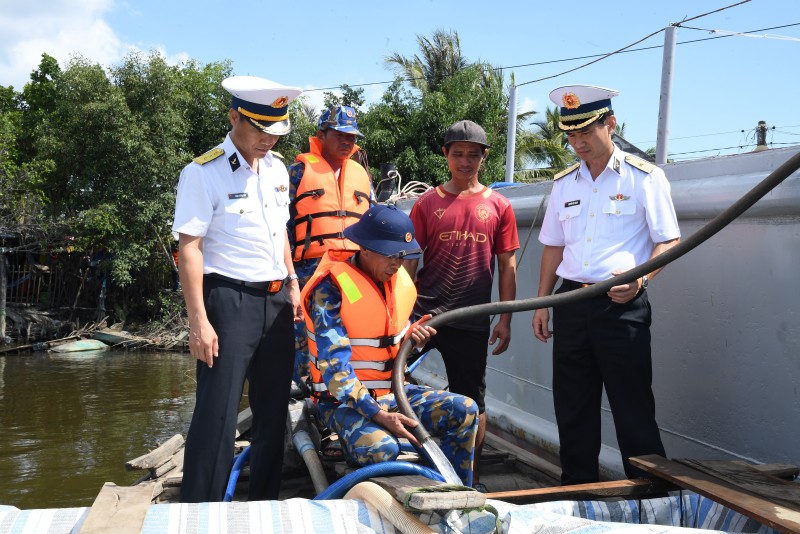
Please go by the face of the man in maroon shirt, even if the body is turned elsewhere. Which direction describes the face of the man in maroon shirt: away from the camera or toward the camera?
toward the camera

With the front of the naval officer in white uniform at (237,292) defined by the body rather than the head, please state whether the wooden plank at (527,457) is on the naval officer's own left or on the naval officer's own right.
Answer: on the naval officer's own left

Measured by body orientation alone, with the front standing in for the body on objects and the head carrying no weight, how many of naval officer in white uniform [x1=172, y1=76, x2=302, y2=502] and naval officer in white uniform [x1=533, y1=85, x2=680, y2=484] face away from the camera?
0

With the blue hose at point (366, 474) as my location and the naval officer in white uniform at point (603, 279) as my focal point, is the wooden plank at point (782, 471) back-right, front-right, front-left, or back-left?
front-right

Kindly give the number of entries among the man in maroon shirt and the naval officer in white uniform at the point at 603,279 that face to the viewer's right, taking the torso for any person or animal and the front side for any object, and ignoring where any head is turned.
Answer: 0

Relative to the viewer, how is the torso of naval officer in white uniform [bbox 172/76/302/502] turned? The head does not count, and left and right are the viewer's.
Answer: facing the viewer and to the right of the viewer

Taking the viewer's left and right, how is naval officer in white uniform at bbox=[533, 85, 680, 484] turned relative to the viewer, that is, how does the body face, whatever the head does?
facing the viewer and to the left of the viewer

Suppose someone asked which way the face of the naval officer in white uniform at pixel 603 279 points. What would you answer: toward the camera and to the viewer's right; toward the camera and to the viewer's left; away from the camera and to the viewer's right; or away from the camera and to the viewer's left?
toward the camera and to the viewer's left

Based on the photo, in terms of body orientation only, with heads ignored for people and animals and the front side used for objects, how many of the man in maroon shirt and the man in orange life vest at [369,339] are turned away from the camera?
0

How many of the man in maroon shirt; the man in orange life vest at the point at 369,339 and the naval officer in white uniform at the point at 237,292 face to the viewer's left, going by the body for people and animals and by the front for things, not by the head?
0

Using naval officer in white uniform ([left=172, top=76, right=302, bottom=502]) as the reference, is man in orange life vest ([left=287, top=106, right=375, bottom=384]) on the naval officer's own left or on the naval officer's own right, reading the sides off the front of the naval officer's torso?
on the naval officer's own left

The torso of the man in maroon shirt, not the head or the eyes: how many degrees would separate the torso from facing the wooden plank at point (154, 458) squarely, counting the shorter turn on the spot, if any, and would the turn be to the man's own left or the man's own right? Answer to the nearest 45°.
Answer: approximately 90° to the man's own right

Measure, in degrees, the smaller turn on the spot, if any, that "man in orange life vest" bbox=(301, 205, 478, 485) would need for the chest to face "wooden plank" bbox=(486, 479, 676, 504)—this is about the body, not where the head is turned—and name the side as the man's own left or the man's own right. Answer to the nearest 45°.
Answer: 0° — they already face it

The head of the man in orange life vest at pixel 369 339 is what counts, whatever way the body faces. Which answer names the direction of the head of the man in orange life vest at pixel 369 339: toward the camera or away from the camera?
toward the camera

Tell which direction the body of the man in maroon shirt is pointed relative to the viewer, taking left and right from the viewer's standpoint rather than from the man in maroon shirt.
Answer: facing the viewer

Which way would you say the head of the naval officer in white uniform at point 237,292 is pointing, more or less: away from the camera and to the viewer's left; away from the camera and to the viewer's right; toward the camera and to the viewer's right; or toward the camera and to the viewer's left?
toward the camera and to the viewer's right

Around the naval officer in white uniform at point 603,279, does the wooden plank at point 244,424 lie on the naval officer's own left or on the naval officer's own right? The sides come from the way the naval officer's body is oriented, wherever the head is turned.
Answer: on the naval officer's own right
